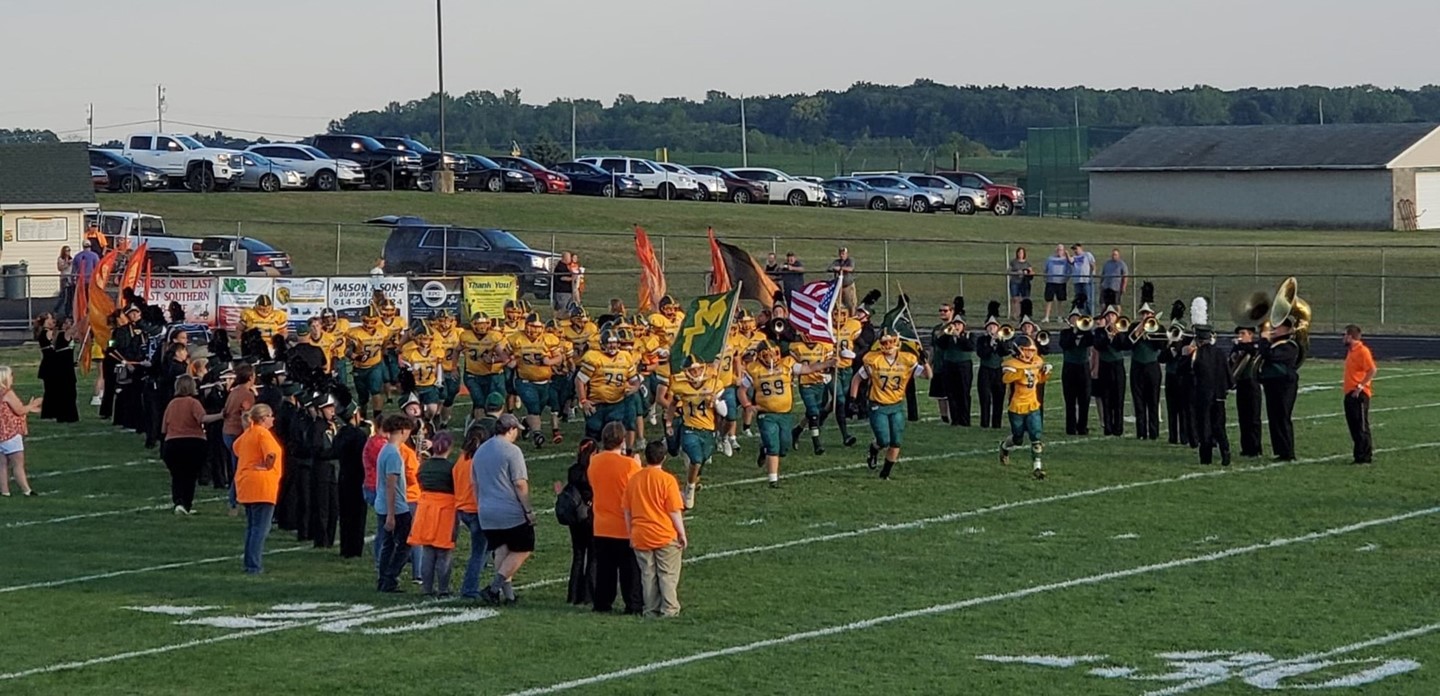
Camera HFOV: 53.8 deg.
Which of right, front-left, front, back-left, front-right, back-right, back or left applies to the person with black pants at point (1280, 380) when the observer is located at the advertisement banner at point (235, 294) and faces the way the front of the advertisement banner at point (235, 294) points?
front-left

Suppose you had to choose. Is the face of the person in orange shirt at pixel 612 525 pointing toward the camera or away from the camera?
away from the camera

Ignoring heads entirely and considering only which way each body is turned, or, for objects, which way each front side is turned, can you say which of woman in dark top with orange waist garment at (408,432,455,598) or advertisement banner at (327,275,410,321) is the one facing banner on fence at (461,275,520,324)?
the woman in dark top with orange waist garment

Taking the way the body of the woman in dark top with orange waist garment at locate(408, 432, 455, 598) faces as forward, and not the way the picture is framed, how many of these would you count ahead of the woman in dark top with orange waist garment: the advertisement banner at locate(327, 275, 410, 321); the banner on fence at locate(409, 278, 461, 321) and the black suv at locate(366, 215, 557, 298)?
3

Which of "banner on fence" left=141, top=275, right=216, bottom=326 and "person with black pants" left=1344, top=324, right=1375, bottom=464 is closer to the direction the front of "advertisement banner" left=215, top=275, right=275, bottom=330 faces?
the person with black pants

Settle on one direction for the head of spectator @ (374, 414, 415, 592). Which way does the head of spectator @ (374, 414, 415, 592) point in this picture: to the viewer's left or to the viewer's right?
to the viewer's right

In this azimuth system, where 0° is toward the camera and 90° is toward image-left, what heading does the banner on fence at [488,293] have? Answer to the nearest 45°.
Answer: approximately 0°

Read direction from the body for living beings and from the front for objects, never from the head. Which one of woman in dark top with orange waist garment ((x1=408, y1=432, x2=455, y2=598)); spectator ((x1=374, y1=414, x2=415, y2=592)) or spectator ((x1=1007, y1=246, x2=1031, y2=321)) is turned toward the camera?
spectator ((x1=1007, y1=246, x2=1031, y2=321))

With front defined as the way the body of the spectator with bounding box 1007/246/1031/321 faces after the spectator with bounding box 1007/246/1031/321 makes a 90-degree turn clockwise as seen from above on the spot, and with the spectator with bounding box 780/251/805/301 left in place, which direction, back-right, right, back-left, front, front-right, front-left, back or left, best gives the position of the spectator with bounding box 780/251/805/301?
front-left

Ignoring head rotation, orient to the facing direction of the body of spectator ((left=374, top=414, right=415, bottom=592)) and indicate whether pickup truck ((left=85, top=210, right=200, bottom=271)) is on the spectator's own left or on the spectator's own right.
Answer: on the spectator's own left
